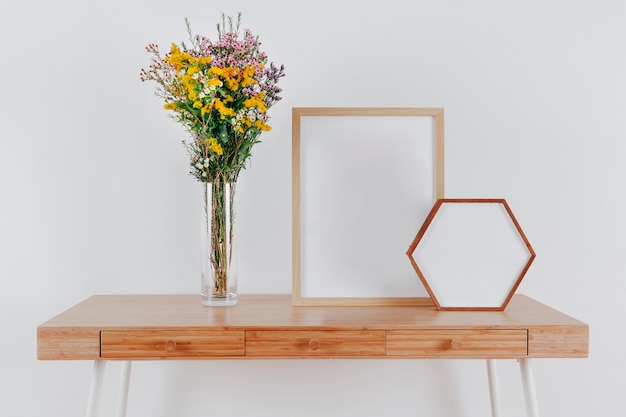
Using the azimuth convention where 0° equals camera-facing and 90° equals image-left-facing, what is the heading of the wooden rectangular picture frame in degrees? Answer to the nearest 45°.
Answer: approximately 0°

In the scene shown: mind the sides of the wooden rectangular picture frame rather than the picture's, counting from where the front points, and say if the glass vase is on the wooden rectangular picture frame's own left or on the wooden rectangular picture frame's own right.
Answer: on the wooden rectangular picture frame's own right

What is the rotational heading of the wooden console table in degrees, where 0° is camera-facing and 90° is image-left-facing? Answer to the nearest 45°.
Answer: approximately 0°

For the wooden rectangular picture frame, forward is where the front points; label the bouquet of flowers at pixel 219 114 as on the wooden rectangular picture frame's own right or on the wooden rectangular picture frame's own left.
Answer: on the wooden rectangular picture frame's own right
